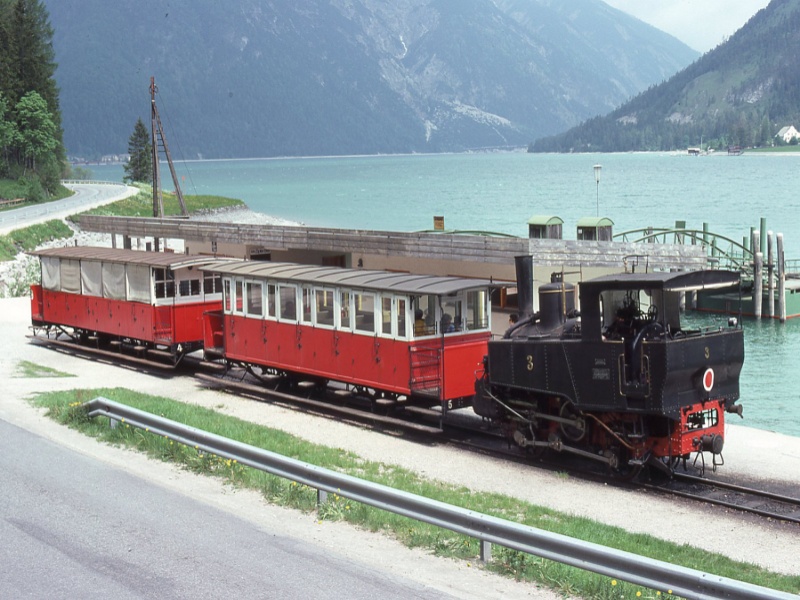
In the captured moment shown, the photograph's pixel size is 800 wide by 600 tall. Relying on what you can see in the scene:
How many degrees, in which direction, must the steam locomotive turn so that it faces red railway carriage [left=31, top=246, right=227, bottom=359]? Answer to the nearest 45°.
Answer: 0° — it already faces it

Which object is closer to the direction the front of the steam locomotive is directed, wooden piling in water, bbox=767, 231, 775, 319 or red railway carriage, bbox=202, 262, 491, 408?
the red railway carriage

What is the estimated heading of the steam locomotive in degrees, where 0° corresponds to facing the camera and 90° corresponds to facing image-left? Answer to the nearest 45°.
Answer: approximately 135°

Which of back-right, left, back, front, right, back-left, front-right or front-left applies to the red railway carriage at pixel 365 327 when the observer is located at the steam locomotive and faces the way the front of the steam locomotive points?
front

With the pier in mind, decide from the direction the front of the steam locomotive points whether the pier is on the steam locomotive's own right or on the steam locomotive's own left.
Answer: on the steam locomotive's own right

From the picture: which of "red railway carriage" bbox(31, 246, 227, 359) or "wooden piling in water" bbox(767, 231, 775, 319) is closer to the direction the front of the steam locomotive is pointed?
the red railway carriage

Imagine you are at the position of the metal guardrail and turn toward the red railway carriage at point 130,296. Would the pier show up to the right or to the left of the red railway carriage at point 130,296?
right
